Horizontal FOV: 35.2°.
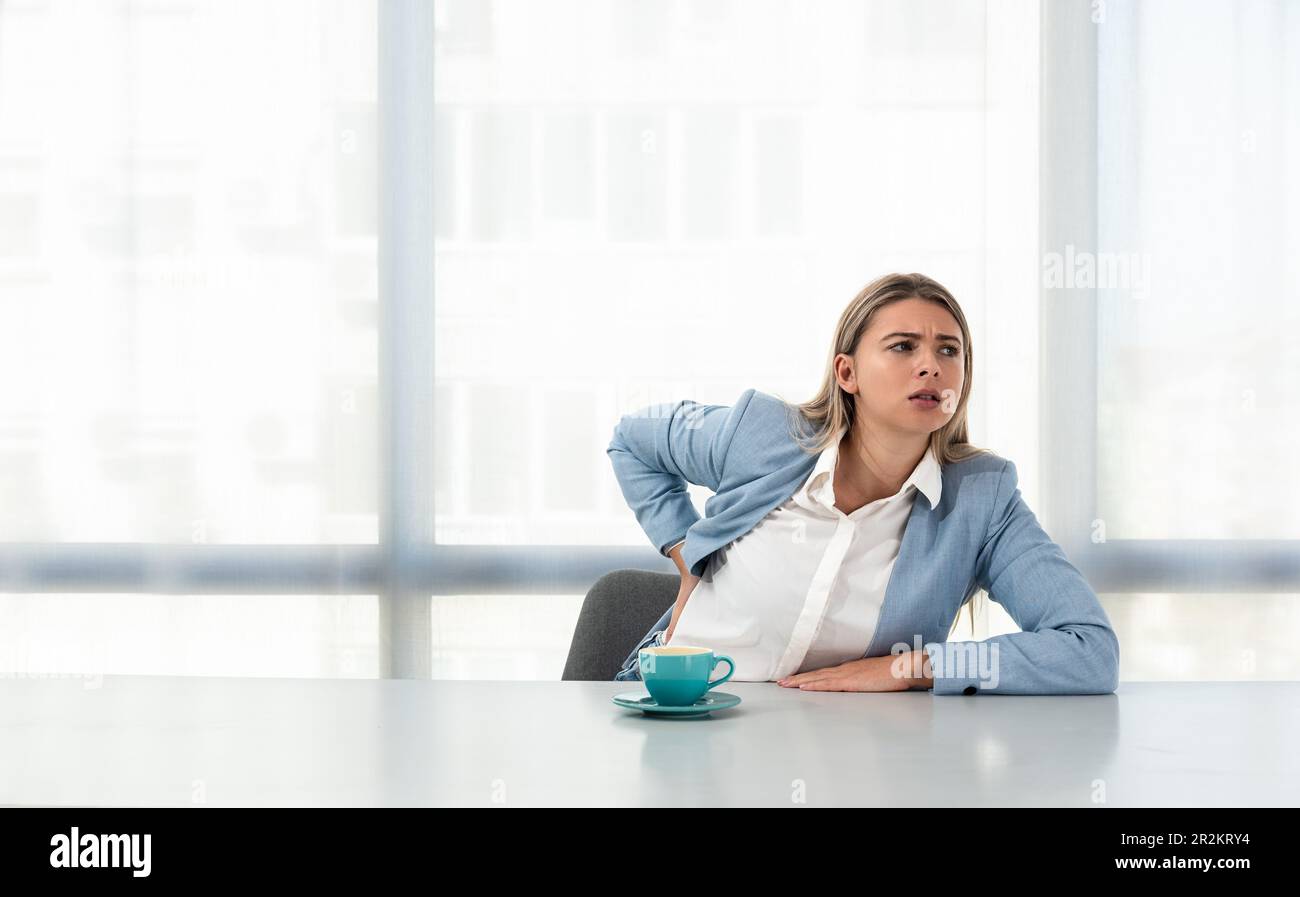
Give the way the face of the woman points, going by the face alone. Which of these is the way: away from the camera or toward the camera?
toward the camera

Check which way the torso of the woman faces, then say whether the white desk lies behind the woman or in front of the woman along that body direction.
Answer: in front

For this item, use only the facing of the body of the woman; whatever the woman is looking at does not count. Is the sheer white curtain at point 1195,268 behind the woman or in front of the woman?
behind

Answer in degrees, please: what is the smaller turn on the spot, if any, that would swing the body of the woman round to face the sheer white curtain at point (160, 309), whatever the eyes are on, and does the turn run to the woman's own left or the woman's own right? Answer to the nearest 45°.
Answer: approximately 135° to the woman's own right

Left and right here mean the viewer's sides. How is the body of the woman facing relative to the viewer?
facing the viewer
